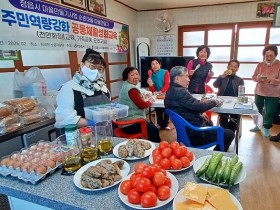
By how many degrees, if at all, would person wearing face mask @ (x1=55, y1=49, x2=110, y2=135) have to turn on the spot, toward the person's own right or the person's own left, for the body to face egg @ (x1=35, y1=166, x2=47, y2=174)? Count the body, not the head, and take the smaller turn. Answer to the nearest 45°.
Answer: approximately 45° to the person's own right

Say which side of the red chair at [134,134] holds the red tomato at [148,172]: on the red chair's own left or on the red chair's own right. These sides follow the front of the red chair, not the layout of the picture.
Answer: on the red chair's own right

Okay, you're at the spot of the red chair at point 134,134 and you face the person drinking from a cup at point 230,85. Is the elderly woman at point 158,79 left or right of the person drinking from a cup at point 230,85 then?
left

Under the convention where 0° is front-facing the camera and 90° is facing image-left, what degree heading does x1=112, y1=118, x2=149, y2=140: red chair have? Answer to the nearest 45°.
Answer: approximately 270°

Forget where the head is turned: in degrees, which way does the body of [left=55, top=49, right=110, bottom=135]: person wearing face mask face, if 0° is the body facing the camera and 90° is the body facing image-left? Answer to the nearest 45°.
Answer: approximately 315°

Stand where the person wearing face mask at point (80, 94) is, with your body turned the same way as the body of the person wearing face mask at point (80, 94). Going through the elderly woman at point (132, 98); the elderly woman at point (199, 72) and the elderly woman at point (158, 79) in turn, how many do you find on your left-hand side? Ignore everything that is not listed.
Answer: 3

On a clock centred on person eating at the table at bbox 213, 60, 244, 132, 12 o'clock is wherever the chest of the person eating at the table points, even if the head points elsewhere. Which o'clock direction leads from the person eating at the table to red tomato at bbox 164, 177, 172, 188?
The red tomato is roughly at 12 o'clock from the person eating at the table.

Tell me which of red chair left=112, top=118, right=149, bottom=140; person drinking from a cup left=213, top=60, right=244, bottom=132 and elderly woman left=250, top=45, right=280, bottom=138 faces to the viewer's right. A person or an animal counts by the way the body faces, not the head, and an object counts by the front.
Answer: the red chair
